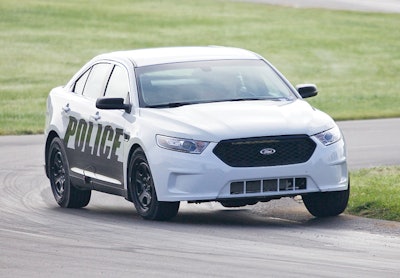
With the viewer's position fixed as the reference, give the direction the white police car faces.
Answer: facing the viewer and to the right of the viewer
